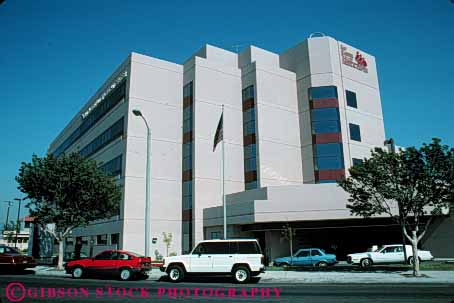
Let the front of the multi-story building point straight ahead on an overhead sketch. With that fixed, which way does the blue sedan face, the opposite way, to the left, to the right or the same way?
to the right

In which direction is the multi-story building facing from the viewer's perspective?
toward the camera

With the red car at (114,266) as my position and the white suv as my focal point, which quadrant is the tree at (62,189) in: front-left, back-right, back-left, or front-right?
back-left

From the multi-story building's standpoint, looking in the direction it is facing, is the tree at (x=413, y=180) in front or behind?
in front

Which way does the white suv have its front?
to the viewer's left

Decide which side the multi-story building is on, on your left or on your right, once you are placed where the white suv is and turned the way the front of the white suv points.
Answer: on your right

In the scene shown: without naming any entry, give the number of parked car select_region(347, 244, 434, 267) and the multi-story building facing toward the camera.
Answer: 1

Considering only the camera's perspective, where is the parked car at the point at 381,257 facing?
facing to the left of the viewer

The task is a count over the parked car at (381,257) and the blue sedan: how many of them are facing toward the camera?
0

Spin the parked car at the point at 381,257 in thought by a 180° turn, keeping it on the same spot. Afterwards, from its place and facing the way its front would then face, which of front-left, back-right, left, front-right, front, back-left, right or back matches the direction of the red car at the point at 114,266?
back-right

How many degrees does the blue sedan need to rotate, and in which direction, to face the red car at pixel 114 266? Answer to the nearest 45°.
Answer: approximately 45° to its left

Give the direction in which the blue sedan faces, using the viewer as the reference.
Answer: facing to the left of the viewer

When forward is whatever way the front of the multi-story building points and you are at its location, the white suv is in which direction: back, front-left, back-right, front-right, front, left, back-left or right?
front
